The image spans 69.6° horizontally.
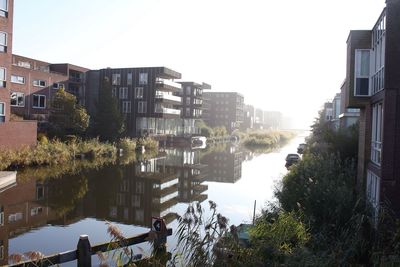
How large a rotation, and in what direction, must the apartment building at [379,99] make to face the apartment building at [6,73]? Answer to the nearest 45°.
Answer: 0° — it already faces it

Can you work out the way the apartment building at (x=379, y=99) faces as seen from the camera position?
facing to the left of the viewer
